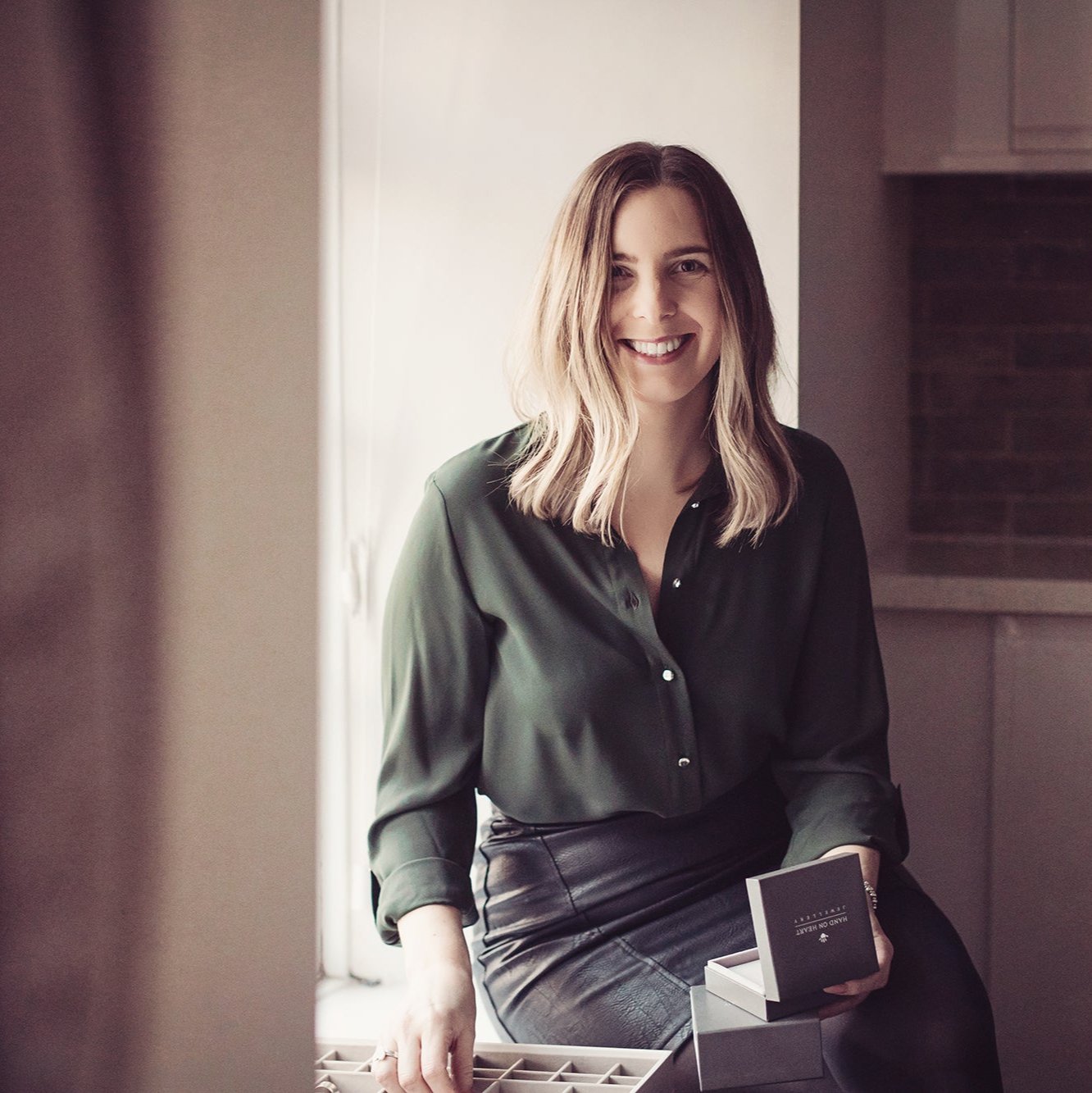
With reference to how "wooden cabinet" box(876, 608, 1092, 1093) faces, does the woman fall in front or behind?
in front

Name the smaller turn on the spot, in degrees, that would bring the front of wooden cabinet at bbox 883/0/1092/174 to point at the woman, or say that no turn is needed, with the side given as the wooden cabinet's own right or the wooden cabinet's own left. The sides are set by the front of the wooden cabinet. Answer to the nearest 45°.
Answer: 0° — it already faces them

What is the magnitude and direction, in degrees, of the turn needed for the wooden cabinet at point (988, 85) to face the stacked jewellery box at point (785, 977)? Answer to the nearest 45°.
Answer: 0° — it already faces it

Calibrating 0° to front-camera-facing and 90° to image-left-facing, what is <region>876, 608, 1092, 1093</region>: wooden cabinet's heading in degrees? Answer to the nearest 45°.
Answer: approximately 0°

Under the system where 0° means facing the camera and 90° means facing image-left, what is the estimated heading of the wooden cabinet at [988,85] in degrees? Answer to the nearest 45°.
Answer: approximately 0°

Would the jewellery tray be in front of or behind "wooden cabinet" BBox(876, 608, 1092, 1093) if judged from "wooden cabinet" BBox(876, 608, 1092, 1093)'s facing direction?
in front

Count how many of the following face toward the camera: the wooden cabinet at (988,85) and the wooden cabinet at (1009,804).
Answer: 2
